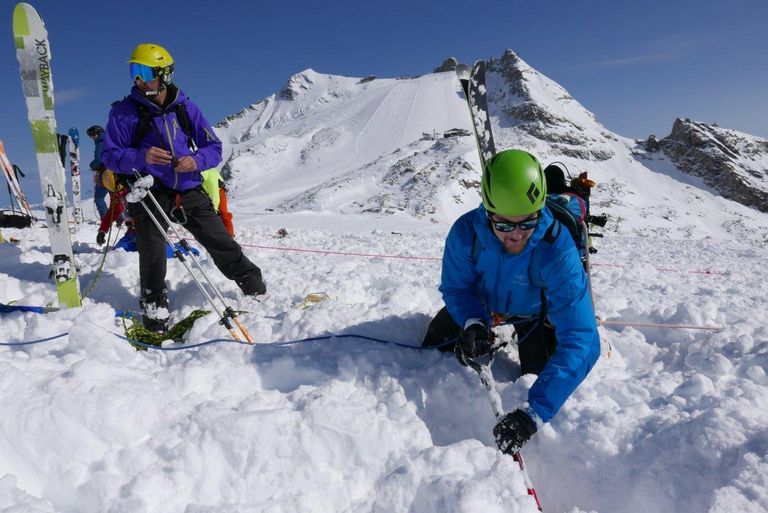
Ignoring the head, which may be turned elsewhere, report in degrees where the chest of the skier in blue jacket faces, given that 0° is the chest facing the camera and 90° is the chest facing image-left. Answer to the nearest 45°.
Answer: approximately 0°

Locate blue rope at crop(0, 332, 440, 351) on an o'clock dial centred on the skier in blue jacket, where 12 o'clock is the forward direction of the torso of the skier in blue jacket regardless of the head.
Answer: The blue rope is roughly at 3 o'clock from the skier in blue jacket.

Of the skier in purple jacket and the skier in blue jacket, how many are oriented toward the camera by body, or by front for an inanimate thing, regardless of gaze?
2

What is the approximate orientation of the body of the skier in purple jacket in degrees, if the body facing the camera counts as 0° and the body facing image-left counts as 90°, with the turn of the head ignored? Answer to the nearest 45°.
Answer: approximately 0°

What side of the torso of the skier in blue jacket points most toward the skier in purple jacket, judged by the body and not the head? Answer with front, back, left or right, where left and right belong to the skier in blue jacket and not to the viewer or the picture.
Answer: right
